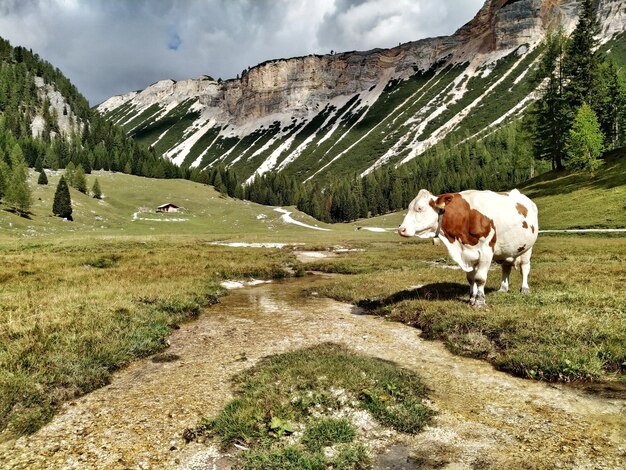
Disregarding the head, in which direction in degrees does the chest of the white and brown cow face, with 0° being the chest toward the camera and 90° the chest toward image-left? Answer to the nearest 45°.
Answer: approximately 45°
